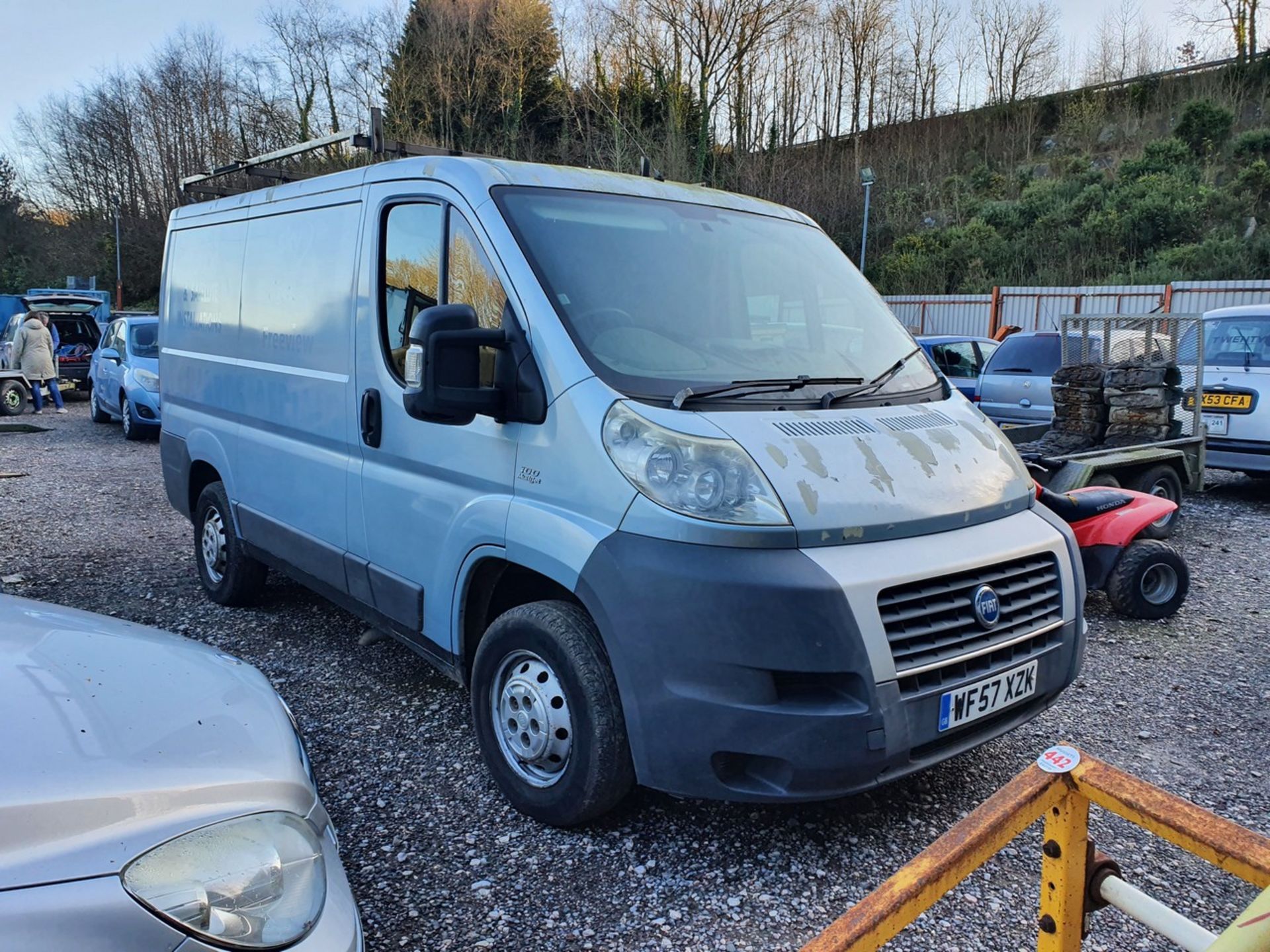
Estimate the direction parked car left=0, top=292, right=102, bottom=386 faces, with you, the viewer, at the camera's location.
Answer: facing away from the viewer and to the left of the viewer

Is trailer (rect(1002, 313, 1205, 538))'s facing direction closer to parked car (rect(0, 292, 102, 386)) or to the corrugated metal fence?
the parked car

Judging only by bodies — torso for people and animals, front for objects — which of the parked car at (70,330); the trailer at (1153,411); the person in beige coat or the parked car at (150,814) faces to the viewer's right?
the parked car at (150,814)

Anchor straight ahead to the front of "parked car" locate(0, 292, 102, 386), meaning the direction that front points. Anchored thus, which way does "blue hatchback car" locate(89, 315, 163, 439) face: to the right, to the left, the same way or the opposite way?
the opposite way
